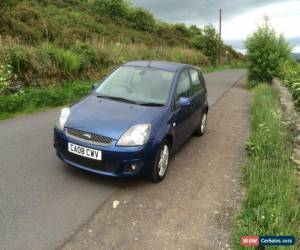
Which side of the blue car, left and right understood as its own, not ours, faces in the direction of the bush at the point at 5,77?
right

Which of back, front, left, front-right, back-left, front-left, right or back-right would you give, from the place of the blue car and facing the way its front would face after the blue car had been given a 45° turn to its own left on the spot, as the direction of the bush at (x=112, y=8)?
back

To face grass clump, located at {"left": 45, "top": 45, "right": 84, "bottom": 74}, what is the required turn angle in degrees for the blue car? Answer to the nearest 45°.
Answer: approximately 135° to its right

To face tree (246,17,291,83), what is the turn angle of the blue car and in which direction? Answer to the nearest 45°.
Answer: approximately 180°

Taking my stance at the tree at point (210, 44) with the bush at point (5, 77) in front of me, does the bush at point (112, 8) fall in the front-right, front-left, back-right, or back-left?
front-right

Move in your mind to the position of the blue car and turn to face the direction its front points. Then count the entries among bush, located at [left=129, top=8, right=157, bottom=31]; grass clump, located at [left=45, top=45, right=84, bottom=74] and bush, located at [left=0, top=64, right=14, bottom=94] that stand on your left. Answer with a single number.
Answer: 0

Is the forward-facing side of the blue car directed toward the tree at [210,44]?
no

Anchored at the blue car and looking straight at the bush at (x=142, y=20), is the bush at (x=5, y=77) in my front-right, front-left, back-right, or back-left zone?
front-left

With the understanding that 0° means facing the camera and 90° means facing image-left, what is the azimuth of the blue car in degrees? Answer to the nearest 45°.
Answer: approximately 45°

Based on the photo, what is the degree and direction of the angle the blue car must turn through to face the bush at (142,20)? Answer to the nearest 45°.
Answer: approximately 135° to its right
